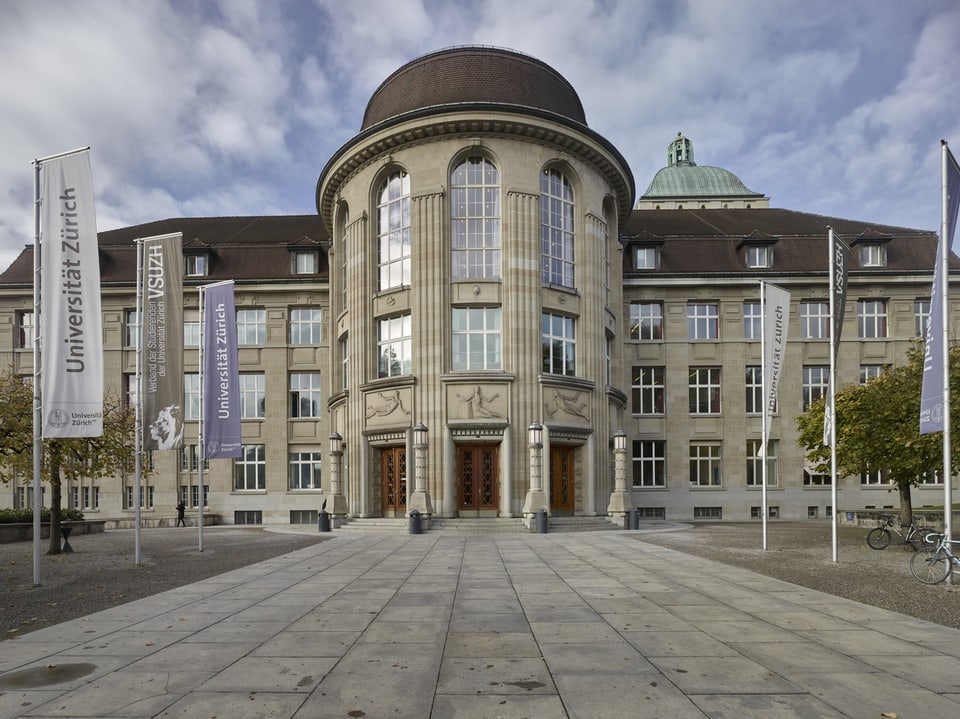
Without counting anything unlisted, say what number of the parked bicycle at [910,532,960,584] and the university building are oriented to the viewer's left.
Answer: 1

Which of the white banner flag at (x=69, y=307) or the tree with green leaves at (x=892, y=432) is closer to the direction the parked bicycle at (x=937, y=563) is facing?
the white banner flag

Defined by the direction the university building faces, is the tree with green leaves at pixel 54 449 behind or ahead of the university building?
ahead

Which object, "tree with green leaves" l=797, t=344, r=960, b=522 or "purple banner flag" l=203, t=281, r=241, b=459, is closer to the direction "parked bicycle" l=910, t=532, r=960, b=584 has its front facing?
the purple banner flag

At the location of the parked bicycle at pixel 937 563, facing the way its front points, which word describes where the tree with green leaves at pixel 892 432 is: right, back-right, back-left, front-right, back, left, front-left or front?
right

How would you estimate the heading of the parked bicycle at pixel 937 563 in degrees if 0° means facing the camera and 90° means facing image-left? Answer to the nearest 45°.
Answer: approximately 90°

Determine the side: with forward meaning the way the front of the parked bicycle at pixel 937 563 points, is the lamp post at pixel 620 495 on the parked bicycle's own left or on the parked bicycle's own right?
on the parked bicycle's own right

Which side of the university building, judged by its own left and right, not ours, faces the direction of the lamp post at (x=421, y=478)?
front

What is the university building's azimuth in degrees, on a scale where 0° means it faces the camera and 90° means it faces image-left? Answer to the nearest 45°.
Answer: approximately 0°
